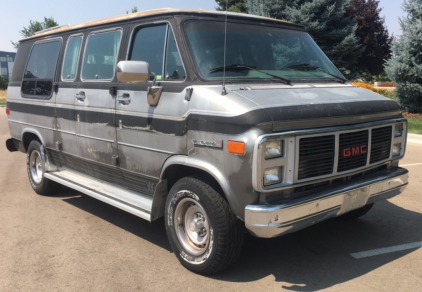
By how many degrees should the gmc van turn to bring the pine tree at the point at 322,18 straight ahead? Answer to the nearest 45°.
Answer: approximately 135° to its left

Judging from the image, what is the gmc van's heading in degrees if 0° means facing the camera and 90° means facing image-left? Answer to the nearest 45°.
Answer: approximately 315°

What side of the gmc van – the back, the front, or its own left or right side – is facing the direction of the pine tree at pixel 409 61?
left
